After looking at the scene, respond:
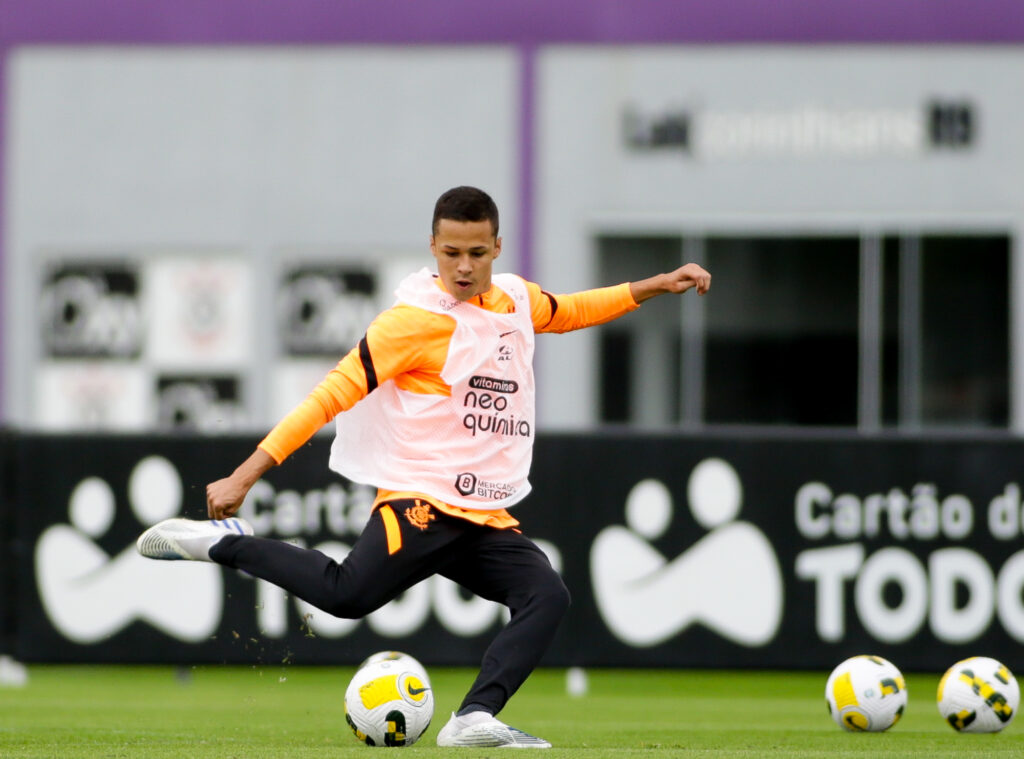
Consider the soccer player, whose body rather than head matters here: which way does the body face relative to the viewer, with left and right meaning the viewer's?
facing the viewer and to the right of the viewer

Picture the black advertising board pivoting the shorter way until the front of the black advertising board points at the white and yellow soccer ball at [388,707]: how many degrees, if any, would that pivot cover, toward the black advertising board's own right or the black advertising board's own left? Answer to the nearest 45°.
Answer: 0° — it already faces it

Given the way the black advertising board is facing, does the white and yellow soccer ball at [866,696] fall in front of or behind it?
in front

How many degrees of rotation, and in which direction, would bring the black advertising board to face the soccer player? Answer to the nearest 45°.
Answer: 0° — it already faces them

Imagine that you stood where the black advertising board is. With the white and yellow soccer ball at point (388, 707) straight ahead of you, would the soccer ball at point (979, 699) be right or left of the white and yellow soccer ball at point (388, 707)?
left

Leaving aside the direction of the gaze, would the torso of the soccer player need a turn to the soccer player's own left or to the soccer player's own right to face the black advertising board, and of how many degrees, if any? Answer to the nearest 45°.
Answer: approximately 135° to the soccer player's own left

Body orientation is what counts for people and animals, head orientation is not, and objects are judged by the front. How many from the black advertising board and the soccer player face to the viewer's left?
0

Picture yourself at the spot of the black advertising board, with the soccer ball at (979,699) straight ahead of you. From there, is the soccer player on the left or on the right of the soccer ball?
right

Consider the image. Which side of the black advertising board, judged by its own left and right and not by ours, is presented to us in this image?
front
